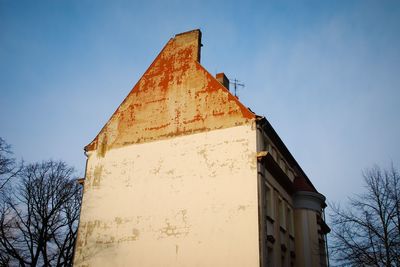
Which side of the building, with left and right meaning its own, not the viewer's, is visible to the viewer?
right
